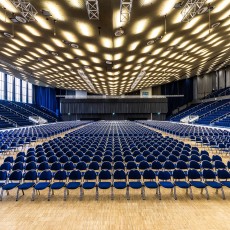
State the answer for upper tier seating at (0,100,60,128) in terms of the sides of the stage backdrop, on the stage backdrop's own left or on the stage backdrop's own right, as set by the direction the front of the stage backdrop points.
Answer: on the stage backdrop's own right

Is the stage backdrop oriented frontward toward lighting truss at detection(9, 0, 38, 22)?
yes

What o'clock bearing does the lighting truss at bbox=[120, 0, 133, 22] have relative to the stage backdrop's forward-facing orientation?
The lighting truss is roughly at 12 o'clock from the stage backdrop.

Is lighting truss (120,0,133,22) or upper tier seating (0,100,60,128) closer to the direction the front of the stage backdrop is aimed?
the lighting truss

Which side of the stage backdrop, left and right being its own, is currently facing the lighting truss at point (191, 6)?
front

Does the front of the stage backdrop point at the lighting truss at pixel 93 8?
yes

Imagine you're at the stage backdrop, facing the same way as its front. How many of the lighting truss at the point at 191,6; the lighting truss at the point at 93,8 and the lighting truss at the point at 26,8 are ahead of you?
3

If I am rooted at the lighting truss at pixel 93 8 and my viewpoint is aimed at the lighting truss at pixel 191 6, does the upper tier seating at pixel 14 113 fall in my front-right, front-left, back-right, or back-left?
back-left

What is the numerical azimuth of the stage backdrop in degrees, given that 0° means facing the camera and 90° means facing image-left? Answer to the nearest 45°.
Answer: approximately 0°
